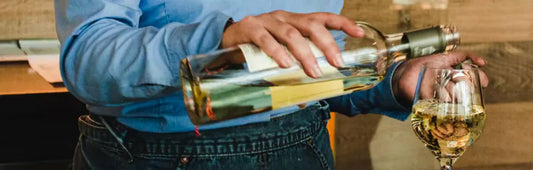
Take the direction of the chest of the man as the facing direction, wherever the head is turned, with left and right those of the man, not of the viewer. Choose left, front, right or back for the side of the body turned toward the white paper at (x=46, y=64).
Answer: back

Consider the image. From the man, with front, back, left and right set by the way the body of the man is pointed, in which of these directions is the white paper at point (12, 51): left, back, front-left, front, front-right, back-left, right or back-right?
back

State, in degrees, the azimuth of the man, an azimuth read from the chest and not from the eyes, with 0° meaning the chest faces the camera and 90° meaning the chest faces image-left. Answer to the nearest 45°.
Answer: approximately 315°

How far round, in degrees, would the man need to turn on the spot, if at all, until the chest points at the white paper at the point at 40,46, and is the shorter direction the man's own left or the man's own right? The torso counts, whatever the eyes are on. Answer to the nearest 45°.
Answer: approximately 180°
